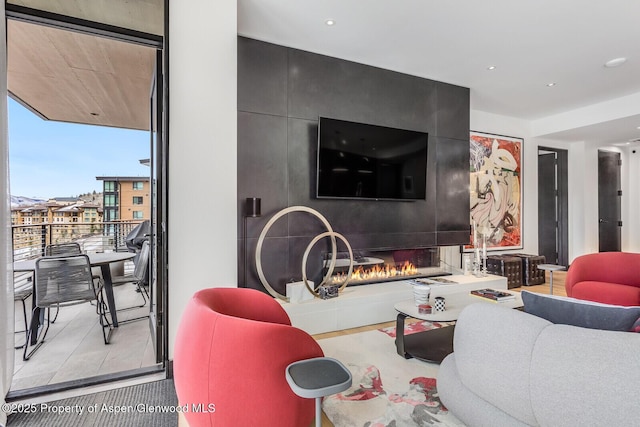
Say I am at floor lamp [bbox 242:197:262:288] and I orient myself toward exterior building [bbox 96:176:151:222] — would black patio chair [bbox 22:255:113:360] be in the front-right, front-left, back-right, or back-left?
front-left

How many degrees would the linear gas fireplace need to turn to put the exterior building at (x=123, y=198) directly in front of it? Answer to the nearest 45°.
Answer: approximately 135° to its right

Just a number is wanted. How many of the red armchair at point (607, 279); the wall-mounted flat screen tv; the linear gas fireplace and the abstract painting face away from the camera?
0

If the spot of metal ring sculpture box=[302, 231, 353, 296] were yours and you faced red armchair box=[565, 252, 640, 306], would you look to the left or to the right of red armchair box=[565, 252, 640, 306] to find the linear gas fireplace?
left

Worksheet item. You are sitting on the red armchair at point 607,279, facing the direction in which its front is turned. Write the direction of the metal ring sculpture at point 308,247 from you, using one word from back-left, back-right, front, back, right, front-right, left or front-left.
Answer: front

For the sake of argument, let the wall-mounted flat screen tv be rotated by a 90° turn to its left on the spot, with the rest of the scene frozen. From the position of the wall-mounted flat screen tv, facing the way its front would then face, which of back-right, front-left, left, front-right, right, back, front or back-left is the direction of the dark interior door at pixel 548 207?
front

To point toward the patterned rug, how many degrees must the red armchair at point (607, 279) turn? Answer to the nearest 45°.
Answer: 0° — it already faces it

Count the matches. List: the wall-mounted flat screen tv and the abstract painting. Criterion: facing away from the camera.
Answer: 0

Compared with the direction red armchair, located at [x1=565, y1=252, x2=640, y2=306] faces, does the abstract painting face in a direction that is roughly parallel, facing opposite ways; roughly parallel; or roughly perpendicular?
roughly perpendicular

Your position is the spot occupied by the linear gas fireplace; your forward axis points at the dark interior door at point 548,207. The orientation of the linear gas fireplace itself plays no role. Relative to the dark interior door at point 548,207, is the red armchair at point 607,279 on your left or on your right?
right

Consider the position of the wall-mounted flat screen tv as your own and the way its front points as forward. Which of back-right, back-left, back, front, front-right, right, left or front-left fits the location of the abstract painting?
left

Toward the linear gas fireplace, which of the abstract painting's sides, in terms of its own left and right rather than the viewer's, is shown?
right

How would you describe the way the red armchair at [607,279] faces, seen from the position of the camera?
facing the viewer and to the left of the viewer

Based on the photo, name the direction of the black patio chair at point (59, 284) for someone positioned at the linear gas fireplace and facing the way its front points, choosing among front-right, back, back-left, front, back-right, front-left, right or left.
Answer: right

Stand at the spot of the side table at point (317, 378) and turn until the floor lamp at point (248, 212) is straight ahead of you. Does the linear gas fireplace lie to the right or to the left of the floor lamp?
right

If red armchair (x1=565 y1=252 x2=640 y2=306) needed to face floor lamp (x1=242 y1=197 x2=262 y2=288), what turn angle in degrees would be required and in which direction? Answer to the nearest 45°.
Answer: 0° — it already faces it

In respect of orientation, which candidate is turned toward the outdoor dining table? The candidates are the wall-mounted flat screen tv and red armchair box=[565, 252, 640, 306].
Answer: the red armchair

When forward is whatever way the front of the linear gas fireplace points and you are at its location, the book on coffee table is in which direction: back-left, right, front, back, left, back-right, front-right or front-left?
front

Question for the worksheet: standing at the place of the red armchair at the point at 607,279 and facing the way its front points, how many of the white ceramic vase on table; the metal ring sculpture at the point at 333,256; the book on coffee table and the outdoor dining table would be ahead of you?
4

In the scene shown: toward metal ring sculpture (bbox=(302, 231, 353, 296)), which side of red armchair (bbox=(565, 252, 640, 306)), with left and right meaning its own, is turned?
front

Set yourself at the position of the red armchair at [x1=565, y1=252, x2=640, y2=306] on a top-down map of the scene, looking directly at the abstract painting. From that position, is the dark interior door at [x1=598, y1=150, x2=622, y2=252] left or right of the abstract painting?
right
